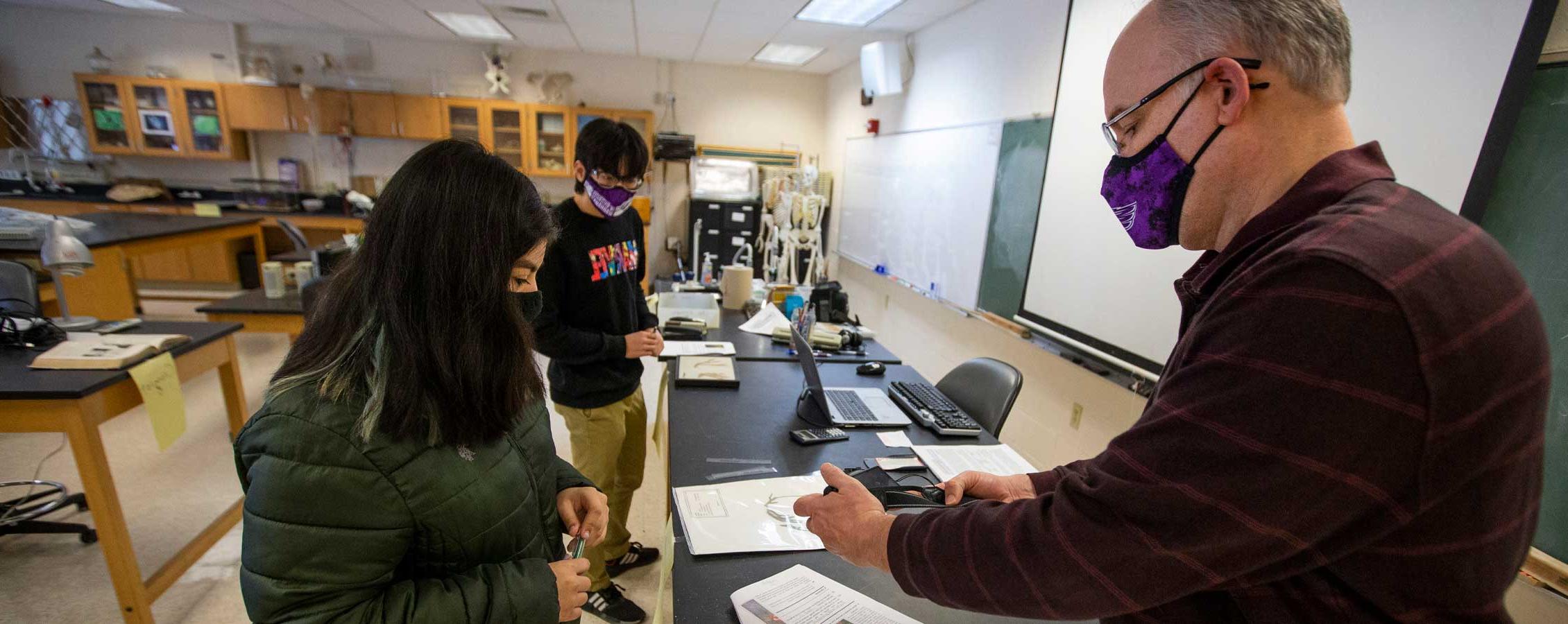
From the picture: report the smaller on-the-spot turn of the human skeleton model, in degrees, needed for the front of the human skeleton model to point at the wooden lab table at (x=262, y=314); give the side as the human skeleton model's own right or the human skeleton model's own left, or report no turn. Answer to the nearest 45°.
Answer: approximately 45° to the human skeleton model's own right

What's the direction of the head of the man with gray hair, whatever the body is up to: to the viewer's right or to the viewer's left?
to the viewer's left

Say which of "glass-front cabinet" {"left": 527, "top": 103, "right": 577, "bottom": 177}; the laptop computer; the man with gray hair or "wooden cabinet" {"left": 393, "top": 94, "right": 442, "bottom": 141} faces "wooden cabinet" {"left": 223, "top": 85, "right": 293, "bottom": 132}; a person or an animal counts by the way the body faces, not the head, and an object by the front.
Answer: the man with gray hair

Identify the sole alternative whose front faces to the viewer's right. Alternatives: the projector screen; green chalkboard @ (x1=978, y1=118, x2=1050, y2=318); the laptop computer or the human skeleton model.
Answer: the laptop computer

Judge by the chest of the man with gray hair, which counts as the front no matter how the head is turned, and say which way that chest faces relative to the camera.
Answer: to the viewer's left

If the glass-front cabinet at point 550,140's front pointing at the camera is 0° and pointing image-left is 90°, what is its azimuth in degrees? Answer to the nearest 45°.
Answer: approximately 0°

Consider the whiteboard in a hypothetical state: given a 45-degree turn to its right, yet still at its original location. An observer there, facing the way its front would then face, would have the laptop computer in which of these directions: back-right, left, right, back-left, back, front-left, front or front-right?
left

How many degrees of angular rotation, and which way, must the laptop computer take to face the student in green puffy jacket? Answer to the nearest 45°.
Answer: approximately 135° to its right

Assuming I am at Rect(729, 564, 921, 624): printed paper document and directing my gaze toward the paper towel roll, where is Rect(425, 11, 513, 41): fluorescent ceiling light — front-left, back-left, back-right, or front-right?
front-left

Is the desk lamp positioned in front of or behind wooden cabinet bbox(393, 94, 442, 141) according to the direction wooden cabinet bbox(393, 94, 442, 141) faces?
in front

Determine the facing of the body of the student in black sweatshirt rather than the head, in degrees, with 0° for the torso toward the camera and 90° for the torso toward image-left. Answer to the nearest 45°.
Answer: approximately 315°

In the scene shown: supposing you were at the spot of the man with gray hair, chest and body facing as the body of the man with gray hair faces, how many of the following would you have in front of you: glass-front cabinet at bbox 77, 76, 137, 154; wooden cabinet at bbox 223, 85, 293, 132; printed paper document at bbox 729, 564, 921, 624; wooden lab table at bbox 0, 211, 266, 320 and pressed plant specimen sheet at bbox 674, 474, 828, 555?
5

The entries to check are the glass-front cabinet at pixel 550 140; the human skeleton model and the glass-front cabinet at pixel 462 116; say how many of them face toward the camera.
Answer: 3

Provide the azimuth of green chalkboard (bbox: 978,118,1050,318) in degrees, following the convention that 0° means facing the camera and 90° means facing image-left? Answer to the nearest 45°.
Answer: approximately 45°

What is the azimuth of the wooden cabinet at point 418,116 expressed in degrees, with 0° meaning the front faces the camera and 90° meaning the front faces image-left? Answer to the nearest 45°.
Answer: approximately 0°
